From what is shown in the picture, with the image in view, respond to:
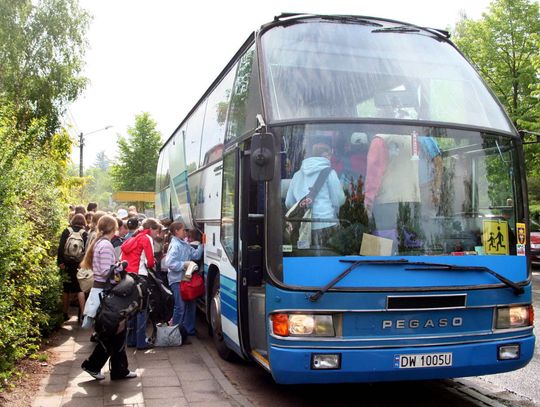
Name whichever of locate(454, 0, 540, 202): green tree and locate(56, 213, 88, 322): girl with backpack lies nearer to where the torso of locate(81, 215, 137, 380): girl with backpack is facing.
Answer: the green tree

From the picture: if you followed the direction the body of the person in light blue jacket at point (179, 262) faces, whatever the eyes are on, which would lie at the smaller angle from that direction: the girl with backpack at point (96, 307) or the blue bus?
the blue bus

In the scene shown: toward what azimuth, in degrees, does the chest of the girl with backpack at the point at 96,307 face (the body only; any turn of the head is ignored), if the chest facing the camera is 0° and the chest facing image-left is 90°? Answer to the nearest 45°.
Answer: approximately 270°

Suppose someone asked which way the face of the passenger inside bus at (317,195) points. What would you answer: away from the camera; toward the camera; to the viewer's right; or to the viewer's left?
away from the camera

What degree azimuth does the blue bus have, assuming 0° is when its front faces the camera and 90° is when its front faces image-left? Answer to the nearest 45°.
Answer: approximately 315°

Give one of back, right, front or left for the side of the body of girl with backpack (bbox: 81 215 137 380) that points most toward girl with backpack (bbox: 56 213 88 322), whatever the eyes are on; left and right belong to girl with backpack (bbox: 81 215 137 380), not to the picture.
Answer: left

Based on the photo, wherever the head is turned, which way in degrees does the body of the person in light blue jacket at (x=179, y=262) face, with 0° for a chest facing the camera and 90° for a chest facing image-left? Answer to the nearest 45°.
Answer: approximately 270°
